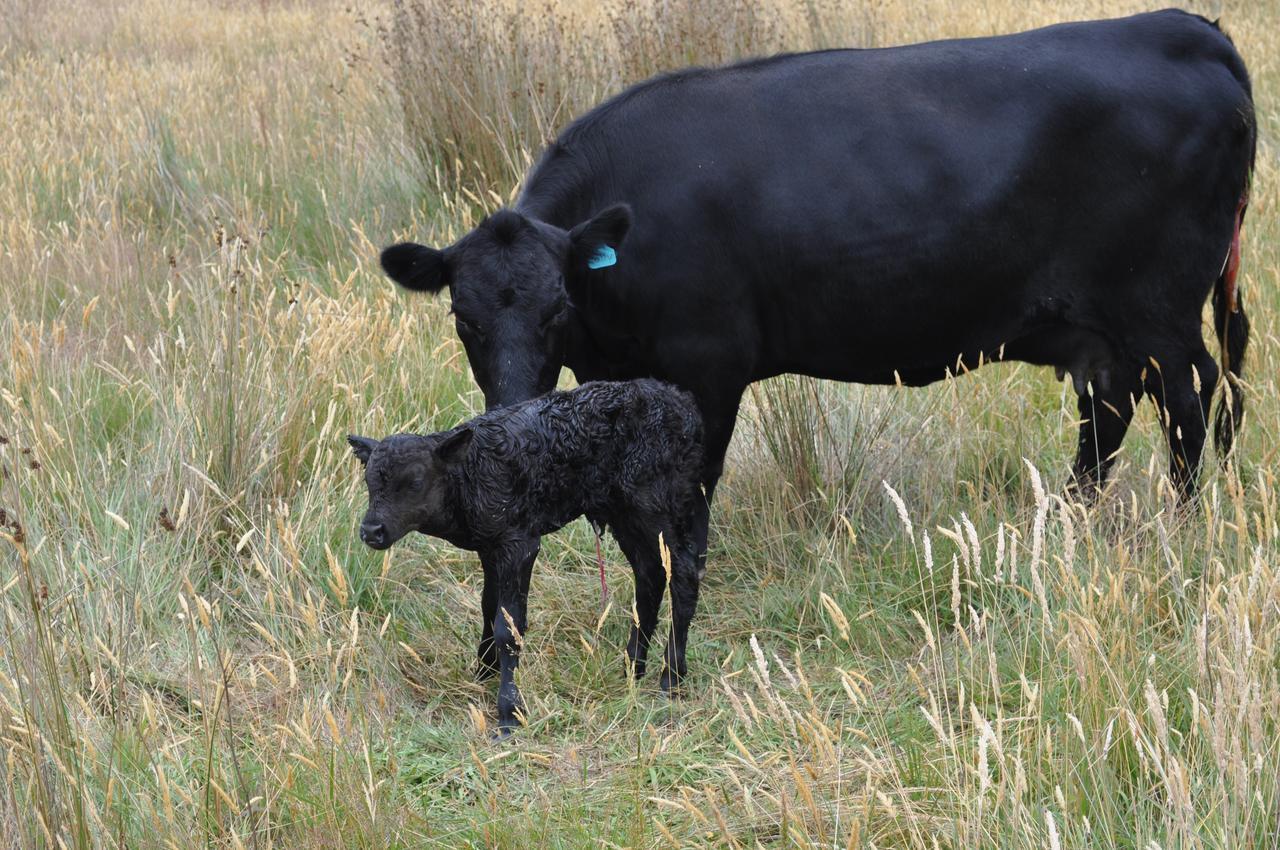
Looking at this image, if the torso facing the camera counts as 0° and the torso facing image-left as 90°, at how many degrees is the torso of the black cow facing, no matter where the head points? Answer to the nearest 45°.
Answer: approximately 90°

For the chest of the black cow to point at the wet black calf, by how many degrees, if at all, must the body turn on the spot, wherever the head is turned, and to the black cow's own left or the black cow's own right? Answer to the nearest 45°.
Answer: approximately 45° to the black cow's own left
